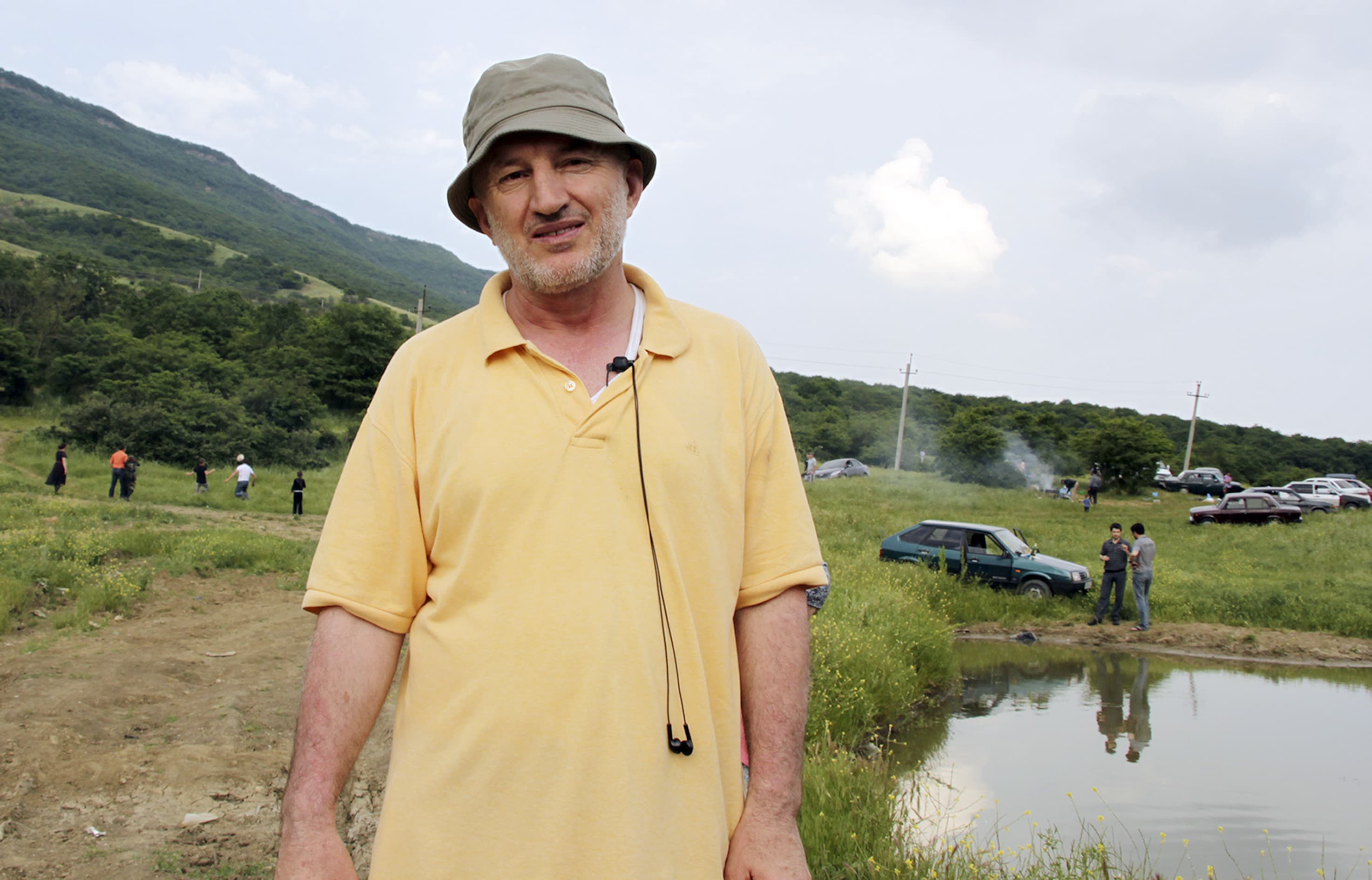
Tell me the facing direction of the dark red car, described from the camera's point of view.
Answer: facing to the left of the viewer

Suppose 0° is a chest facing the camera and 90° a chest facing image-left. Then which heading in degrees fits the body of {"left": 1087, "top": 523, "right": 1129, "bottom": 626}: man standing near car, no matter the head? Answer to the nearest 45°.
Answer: approximately 0°

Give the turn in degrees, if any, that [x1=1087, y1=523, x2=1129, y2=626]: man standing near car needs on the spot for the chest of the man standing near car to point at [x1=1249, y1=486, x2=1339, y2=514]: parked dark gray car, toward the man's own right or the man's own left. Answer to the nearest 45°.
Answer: approximately 180°

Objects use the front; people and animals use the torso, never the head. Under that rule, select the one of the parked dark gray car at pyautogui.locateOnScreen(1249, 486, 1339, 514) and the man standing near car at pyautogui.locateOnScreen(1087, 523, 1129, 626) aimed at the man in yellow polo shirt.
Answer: the man standing near car

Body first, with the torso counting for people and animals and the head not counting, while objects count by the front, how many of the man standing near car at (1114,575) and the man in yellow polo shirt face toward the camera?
2

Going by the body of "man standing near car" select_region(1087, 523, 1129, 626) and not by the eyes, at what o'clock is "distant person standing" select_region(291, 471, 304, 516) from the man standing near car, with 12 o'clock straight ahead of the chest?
The distant person standing is roughly at 3 o'clock from the man standing near car.

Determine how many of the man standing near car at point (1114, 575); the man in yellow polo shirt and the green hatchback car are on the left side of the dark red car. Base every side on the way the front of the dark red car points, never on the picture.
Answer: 3
